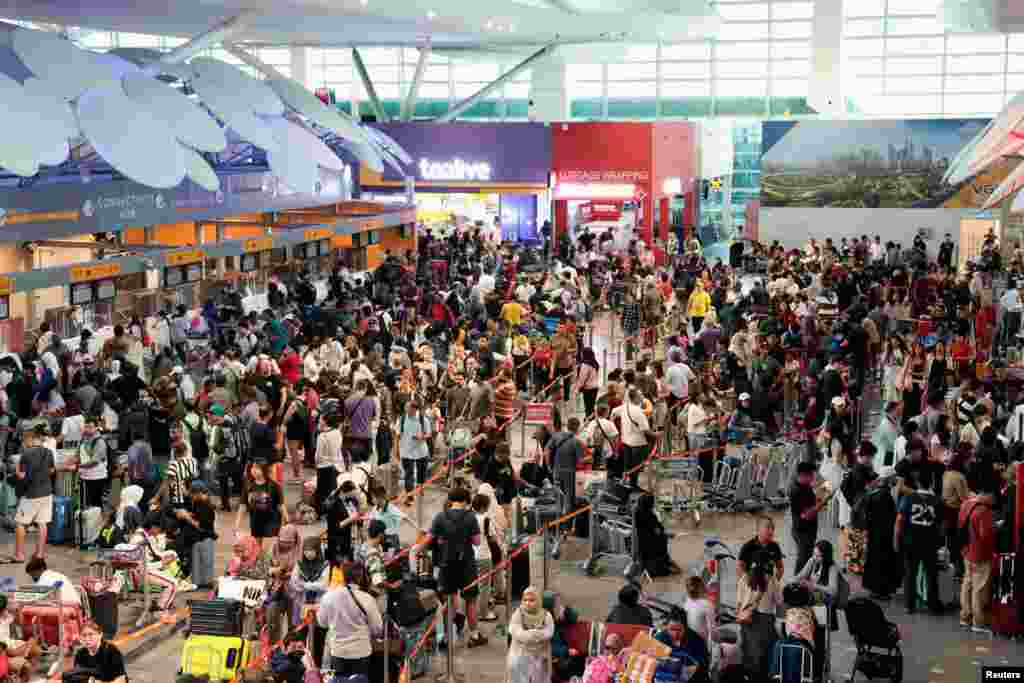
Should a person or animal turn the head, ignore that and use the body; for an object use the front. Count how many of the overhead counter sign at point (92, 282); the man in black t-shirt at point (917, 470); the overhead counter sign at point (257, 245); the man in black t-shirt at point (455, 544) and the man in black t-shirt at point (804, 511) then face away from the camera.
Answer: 2

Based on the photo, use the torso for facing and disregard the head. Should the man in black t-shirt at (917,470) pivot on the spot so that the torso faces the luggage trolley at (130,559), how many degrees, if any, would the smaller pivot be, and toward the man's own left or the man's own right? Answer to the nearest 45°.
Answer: approximately 135° to the man's own left

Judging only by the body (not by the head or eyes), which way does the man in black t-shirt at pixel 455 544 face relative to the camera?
away from the camera

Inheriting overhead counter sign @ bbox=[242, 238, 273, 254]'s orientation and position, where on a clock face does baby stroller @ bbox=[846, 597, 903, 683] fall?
The baby stroller is roughly at 1 o'clock from the overhead counter sign.

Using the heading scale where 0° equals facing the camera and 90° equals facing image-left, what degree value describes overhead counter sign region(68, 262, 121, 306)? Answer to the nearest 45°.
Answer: approximately 315°

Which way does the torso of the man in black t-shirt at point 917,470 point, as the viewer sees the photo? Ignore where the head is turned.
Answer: away from the camera

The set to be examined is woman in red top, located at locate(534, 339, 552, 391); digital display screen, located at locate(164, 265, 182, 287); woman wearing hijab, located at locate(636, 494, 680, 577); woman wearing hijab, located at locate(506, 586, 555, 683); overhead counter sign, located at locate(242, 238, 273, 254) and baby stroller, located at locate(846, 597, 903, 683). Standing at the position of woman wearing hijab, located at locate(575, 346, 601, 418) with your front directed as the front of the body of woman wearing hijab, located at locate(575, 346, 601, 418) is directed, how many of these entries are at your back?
3

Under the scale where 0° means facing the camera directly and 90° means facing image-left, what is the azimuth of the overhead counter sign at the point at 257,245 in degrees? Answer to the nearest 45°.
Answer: approximately 315°

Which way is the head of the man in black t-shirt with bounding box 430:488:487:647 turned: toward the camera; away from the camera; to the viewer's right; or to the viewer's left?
away from the camera

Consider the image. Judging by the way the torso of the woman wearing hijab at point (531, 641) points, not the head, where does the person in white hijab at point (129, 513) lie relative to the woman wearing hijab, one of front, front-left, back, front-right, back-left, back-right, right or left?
back-right

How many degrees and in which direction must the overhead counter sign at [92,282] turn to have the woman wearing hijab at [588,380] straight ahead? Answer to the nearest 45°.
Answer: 0° — it already faces them
